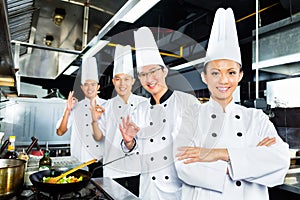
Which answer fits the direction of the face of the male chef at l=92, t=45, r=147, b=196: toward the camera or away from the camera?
toward the camera

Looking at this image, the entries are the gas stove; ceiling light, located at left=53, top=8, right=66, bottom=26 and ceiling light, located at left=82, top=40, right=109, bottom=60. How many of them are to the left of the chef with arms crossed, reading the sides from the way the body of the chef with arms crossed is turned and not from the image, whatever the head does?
0

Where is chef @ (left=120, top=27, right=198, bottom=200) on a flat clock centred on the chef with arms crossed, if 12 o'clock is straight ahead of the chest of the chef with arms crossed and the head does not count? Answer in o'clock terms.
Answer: The chef is roughly at 4 o'clock from the chef with arms crossed.

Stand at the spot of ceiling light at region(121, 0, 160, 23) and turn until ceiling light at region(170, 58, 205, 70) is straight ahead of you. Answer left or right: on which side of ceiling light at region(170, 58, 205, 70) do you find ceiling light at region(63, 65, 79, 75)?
left

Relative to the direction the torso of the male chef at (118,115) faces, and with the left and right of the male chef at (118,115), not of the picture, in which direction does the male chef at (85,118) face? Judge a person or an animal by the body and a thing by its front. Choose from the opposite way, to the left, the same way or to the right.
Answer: the same way

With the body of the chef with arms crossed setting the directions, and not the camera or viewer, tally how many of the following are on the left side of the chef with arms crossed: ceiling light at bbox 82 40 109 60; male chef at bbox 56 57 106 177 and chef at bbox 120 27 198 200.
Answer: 0

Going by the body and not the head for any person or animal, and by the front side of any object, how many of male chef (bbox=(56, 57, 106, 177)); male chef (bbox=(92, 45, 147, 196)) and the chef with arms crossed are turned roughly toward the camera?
3

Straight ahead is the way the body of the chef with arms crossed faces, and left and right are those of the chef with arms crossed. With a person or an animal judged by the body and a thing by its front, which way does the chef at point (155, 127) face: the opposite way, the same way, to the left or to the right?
the same way

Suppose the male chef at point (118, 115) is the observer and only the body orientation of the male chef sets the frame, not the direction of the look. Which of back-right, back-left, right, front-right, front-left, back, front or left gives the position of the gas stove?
front

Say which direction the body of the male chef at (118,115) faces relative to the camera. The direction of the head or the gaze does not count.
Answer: toward the camera

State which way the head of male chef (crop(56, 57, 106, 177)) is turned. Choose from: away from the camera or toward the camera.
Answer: toward the camera

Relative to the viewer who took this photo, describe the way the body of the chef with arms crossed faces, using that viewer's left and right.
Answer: facing the viewer
